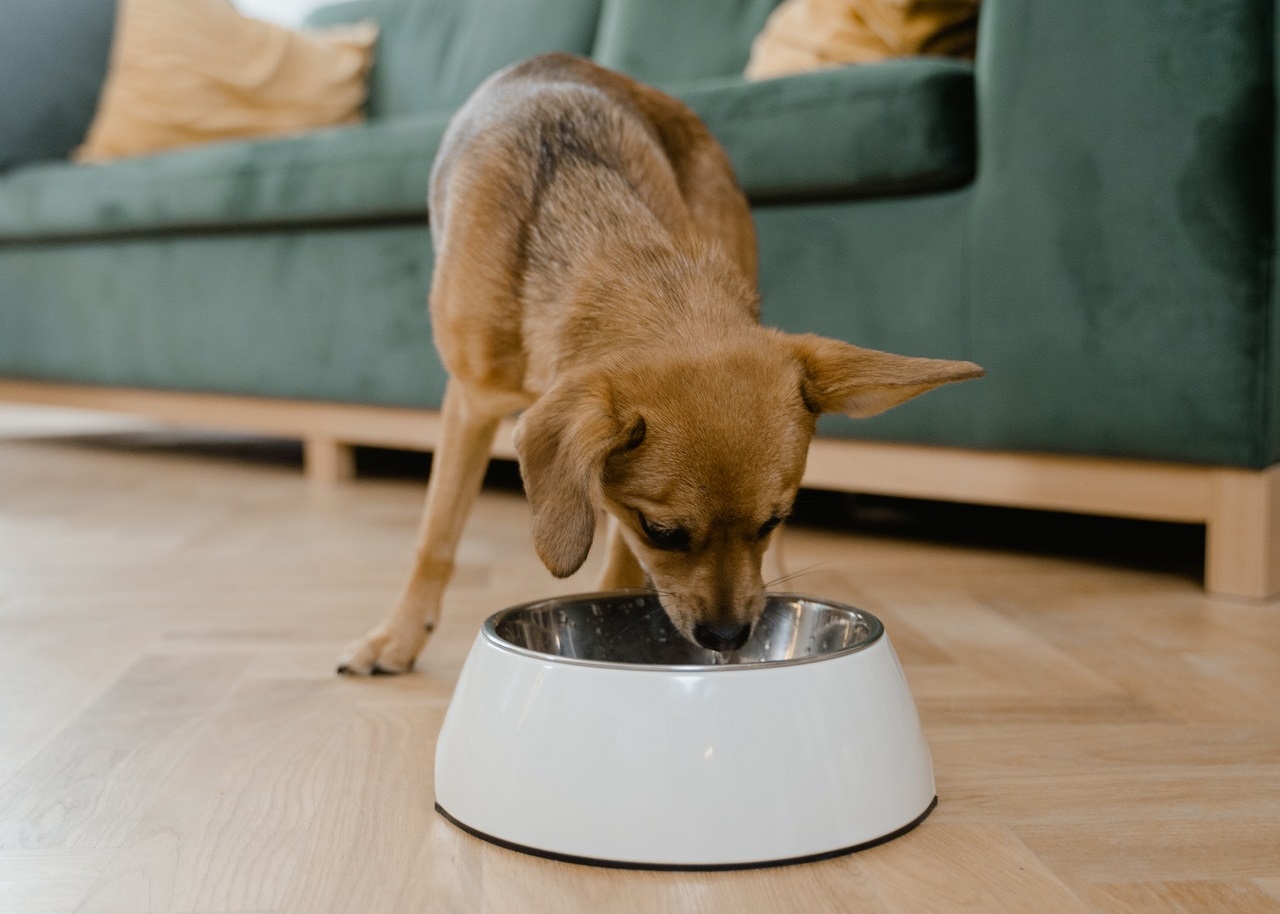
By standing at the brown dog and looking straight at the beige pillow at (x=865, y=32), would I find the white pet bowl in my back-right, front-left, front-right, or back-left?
back-right

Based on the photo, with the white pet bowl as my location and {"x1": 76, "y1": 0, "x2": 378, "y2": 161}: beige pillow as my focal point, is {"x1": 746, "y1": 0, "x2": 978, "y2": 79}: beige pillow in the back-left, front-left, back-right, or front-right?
front-right

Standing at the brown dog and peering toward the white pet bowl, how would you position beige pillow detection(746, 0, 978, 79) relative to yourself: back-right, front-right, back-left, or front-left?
back-left

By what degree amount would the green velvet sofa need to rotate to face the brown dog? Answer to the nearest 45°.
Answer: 0° — it already faces it

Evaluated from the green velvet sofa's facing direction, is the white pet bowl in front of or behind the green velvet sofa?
in front

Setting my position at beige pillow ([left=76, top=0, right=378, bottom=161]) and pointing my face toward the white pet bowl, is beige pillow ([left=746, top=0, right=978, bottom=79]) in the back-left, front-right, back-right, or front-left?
front-left
